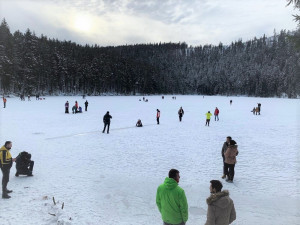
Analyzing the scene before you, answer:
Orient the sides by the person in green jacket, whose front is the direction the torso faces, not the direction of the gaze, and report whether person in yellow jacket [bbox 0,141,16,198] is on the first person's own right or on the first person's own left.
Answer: on the first person's own left

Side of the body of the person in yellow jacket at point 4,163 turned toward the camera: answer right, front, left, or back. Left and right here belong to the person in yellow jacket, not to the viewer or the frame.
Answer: right

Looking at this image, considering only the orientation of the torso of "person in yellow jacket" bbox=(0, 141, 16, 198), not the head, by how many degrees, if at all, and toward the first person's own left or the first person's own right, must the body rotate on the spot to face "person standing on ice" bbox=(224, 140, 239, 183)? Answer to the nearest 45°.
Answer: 0° — they already face them

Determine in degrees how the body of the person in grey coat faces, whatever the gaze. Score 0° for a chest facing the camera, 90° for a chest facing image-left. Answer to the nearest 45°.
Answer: approximately 135°

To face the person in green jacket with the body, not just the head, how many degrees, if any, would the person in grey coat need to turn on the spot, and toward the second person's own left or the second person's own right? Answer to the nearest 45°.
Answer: approximately 45° to the second person's own left

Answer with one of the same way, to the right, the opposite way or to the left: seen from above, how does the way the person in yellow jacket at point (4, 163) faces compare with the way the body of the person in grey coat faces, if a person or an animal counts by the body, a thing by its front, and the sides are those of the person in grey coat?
to the right

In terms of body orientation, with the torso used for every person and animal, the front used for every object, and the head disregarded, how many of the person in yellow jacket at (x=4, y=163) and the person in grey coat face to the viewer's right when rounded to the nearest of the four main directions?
1

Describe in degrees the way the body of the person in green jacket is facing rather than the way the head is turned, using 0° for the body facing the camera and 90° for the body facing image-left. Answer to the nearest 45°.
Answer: approximately 225°

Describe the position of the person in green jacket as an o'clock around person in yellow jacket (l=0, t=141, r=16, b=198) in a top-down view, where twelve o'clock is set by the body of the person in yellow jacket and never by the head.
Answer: The person in green jacket is roughly at 2 o'clock from the person in yellow jacket.

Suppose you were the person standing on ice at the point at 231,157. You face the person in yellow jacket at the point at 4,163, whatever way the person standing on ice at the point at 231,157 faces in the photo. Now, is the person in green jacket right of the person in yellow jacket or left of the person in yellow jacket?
left

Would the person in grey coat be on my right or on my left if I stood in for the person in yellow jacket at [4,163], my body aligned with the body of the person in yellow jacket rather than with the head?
on my right
